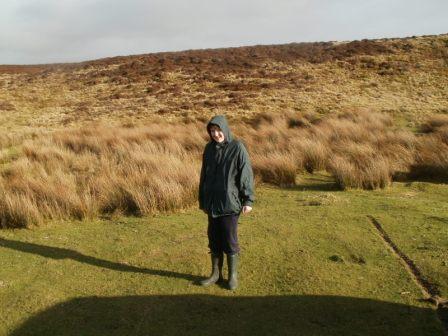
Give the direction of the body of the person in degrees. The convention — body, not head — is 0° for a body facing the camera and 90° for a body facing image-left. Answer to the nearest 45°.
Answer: approximately 45°

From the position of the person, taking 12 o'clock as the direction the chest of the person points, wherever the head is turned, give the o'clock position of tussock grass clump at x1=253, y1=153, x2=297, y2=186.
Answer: The tussock grass clump is roughly at 5 o'clock from the person.

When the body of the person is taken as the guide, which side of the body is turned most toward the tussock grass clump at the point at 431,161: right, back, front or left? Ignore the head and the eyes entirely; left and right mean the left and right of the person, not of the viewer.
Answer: back

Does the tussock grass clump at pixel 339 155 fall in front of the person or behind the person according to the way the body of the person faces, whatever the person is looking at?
behind
